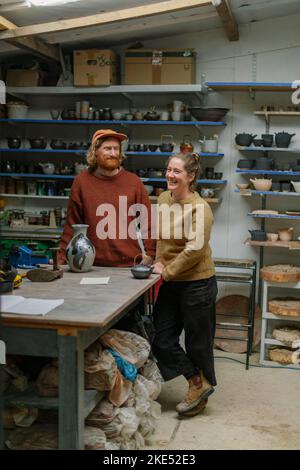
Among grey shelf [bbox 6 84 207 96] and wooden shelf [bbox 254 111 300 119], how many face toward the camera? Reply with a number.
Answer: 2

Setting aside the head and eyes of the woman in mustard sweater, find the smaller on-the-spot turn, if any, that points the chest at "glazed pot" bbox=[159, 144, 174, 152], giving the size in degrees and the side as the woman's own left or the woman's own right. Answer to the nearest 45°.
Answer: approximately 135° to the woman's own right

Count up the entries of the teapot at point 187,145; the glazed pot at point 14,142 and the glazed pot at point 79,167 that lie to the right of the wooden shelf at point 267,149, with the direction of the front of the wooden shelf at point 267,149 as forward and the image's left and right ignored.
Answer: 3

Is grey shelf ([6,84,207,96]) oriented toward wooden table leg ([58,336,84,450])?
yes

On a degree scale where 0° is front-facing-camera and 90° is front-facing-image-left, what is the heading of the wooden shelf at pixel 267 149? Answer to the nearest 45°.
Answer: approximately 0°

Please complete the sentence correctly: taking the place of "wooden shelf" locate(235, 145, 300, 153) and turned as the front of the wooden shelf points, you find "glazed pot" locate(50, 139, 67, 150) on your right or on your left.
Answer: on your right

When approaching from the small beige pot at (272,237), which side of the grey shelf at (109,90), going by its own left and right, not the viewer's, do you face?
left
